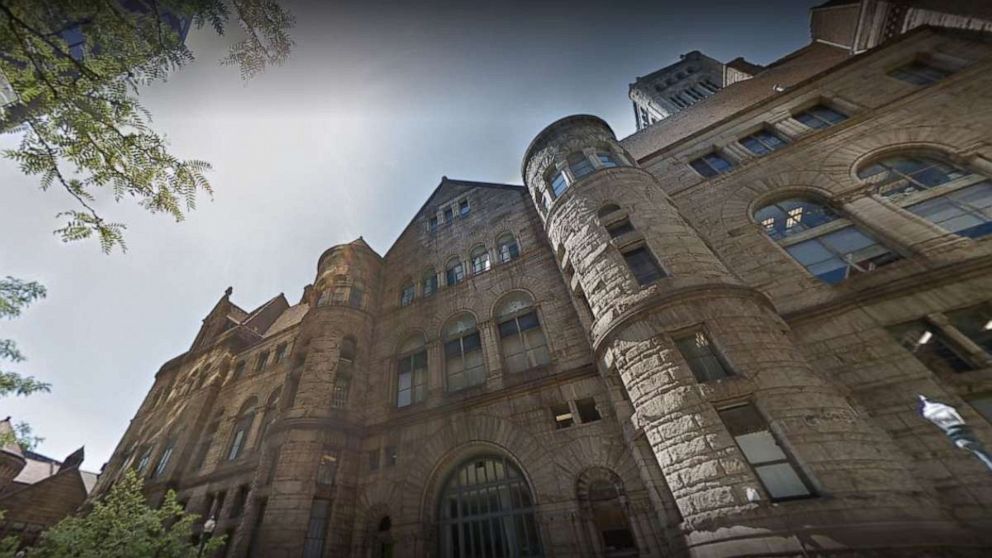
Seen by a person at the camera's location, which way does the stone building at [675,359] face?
facing the viewer and to the left of the viewer

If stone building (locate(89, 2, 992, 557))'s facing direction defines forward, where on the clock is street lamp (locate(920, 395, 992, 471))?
The street lamp is roughly at 10 o'clock from the stone building.

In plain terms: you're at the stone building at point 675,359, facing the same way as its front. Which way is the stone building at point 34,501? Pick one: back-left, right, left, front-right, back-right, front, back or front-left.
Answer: front-right

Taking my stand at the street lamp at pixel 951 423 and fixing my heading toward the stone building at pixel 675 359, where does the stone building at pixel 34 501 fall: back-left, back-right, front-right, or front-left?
front-left
